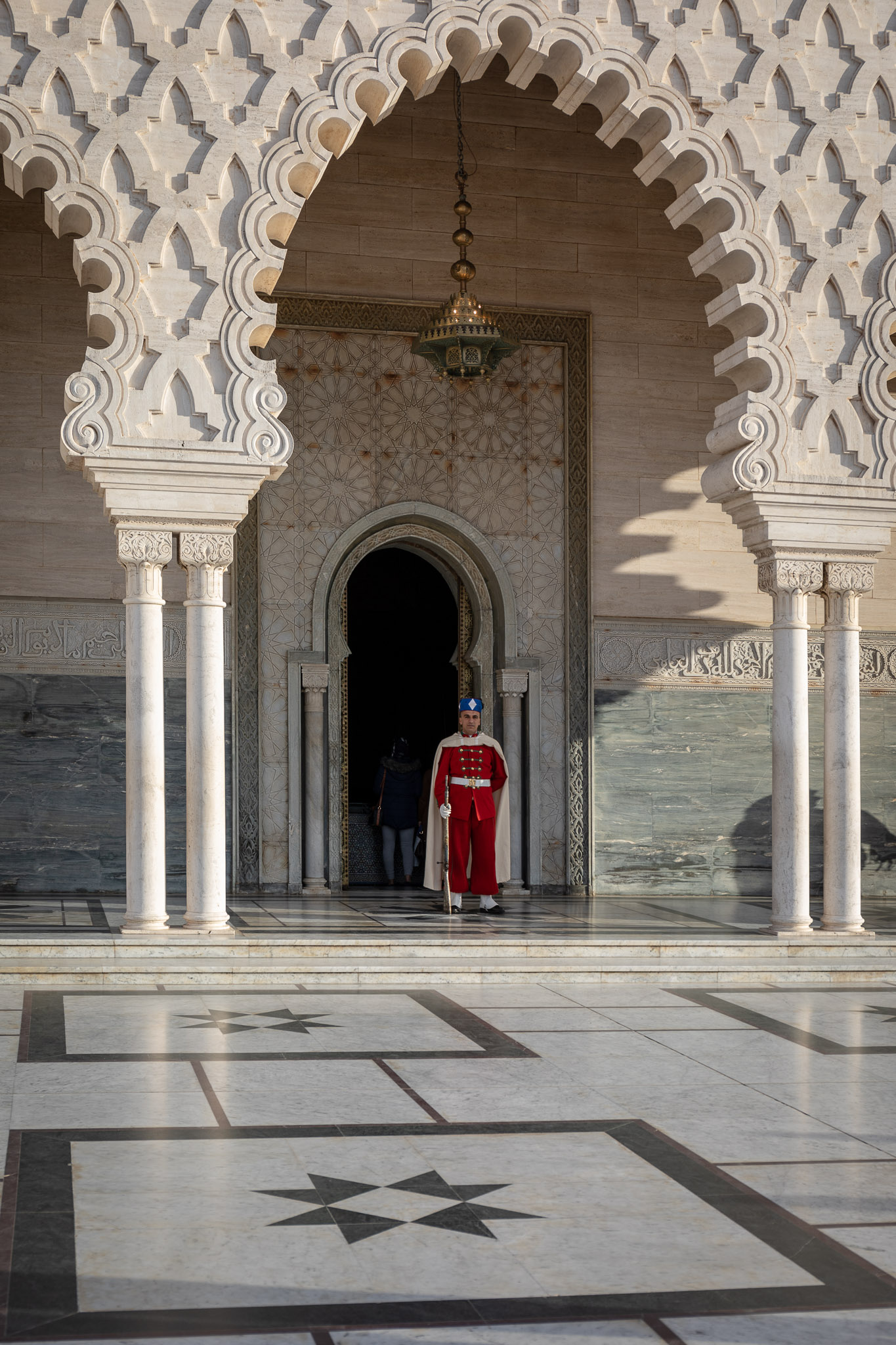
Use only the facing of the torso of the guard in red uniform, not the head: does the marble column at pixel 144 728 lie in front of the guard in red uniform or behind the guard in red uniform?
in front

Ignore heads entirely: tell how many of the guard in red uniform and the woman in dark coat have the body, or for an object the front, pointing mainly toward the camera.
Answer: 1

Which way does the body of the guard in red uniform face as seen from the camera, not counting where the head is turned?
toward the camera

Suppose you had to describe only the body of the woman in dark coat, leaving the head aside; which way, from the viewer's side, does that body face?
away from the camera

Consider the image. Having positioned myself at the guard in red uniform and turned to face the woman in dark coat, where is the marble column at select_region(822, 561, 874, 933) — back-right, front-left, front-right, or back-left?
back-right

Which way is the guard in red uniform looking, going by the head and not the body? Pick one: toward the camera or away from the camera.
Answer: toward the camera

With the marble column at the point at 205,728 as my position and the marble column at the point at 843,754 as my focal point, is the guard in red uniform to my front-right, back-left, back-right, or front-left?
front-left

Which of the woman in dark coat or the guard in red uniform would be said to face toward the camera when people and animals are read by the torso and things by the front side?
the guard in red uniform

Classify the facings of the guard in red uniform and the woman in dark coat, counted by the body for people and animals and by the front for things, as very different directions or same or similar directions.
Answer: very different directions

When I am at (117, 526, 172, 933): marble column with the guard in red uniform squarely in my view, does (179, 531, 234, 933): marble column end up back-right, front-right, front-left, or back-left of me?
front-right

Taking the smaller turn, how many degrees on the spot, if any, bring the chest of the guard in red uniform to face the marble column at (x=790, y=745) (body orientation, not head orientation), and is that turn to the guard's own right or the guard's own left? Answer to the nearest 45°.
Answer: approximately 45° to the guard's own left
